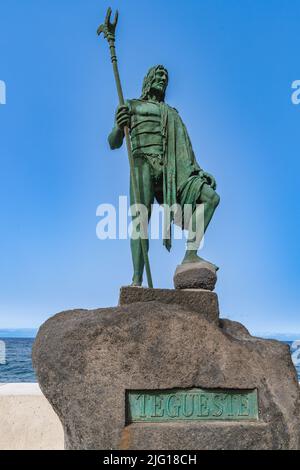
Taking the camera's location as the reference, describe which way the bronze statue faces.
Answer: facing the viewer and to the right of the viewer
